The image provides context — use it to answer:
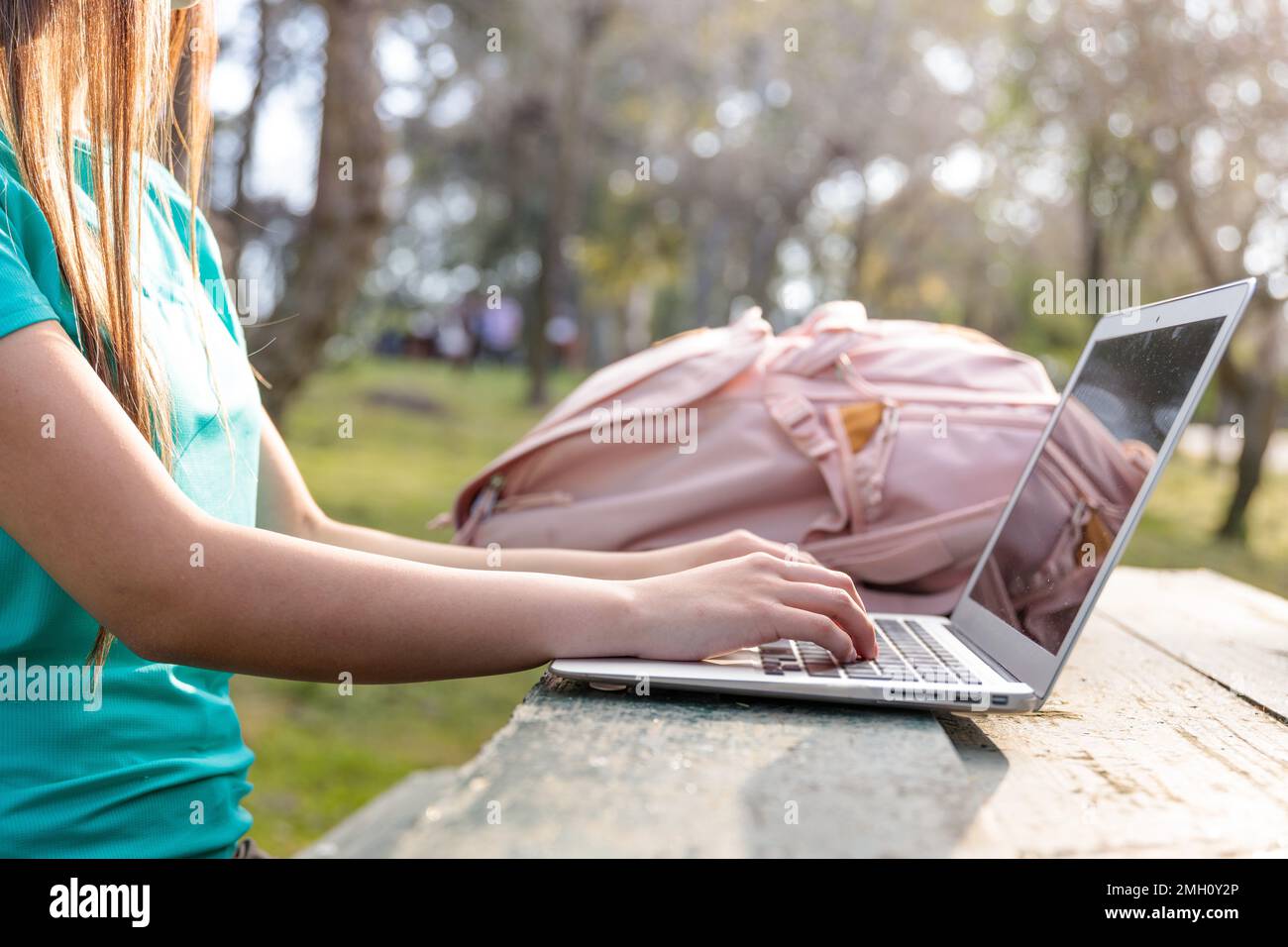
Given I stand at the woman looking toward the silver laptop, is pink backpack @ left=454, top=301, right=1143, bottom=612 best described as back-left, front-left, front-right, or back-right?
front-left

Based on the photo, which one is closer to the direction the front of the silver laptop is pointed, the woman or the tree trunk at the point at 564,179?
the woman

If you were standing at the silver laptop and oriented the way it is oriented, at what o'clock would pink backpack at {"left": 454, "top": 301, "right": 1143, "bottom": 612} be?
The pink backpack is roughly at 2 o'clock from the silver laptop.

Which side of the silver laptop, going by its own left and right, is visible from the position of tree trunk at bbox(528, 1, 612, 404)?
right

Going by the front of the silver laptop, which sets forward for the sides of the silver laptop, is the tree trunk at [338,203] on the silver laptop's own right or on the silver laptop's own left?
on the silver laptop's own right

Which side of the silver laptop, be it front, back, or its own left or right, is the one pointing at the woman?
front

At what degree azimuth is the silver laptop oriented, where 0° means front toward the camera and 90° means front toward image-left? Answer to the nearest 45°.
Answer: approximately 90°

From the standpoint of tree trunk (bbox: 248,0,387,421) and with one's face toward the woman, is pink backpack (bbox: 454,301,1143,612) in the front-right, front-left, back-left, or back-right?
front-left

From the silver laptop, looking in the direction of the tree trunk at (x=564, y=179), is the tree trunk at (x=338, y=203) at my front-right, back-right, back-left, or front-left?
front-left
